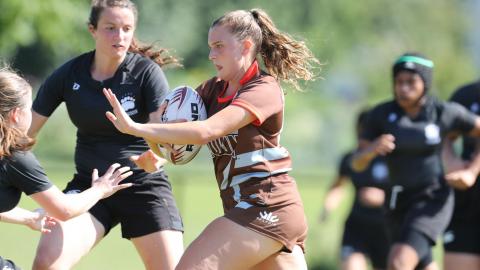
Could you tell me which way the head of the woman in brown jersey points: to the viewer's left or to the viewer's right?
to the viewer's left

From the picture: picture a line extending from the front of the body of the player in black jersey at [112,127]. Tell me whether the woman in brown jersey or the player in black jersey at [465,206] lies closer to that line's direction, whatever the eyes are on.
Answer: the woman in brown jersey

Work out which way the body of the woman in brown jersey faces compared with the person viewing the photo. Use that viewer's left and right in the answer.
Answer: facing to the left of the viewer

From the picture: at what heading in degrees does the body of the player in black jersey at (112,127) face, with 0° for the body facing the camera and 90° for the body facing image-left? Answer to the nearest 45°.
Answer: approximately 0°

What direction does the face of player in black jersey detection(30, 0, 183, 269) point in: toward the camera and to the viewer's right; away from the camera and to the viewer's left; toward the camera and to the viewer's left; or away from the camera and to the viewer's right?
toward the camera and to the viewer's right

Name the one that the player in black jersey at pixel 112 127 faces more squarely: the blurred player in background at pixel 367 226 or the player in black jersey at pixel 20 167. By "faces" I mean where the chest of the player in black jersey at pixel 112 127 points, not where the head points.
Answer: the player in black jersey
